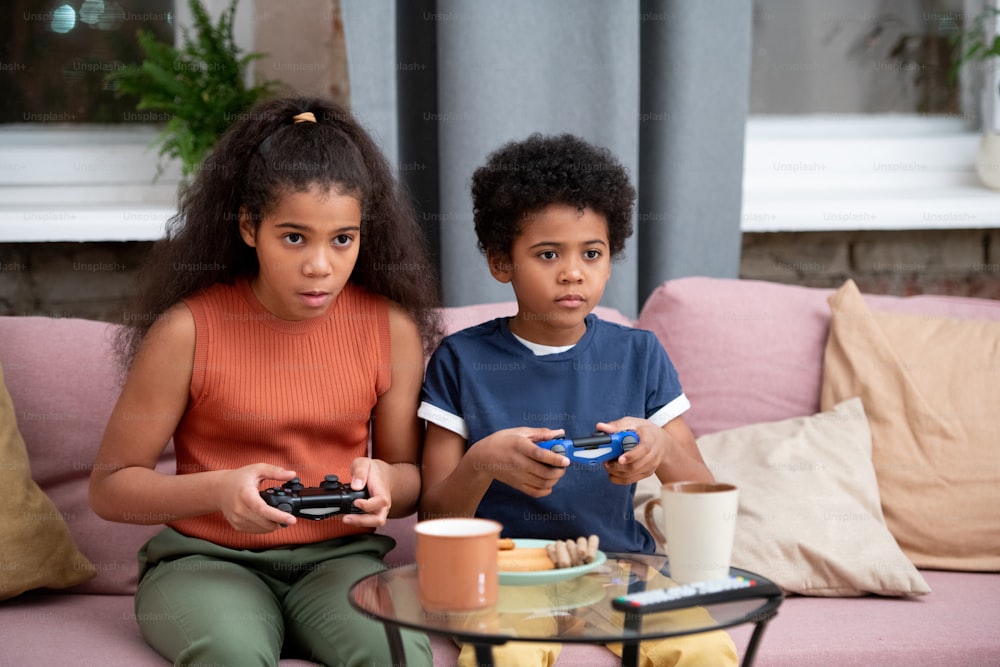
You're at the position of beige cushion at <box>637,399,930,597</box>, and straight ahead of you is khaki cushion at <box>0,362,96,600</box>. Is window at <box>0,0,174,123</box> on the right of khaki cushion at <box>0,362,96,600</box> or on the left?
right

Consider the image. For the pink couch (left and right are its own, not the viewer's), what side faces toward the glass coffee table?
front

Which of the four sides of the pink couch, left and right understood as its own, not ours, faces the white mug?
front

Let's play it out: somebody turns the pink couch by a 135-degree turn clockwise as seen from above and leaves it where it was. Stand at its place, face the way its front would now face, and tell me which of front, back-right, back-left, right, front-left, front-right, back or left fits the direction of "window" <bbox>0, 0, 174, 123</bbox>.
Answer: front

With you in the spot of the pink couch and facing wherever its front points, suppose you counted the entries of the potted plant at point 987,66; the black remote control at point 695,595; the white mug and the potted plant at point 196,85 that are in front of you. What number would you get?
2

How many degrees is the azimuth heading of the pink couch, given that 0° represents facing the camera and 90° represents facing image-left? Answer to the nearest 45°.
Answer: approximately 0°

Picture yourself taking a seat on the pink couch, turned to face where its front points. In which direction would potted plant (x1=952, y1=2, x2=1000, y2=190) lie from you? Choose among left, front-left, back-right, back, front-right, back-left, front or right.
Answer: back-left

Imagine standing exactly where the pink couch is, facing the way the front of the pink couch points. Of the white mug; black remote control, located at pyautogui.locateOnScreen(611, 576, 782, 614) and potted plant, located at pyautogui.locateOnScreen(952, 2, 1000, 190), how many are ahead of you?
2

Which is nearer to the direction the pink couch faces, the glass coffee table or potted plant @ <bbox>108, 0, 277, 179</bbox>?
the glass coffee table
